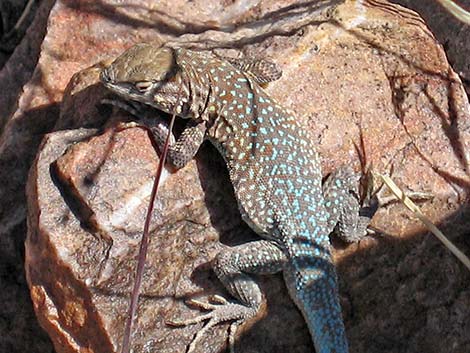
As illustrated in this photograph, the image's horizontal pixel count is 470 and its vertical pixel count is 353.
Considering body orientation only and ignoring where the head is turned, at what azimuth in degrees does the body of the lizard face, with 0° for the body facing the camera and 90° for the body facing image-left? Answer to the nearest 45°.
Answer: approximately 135°
